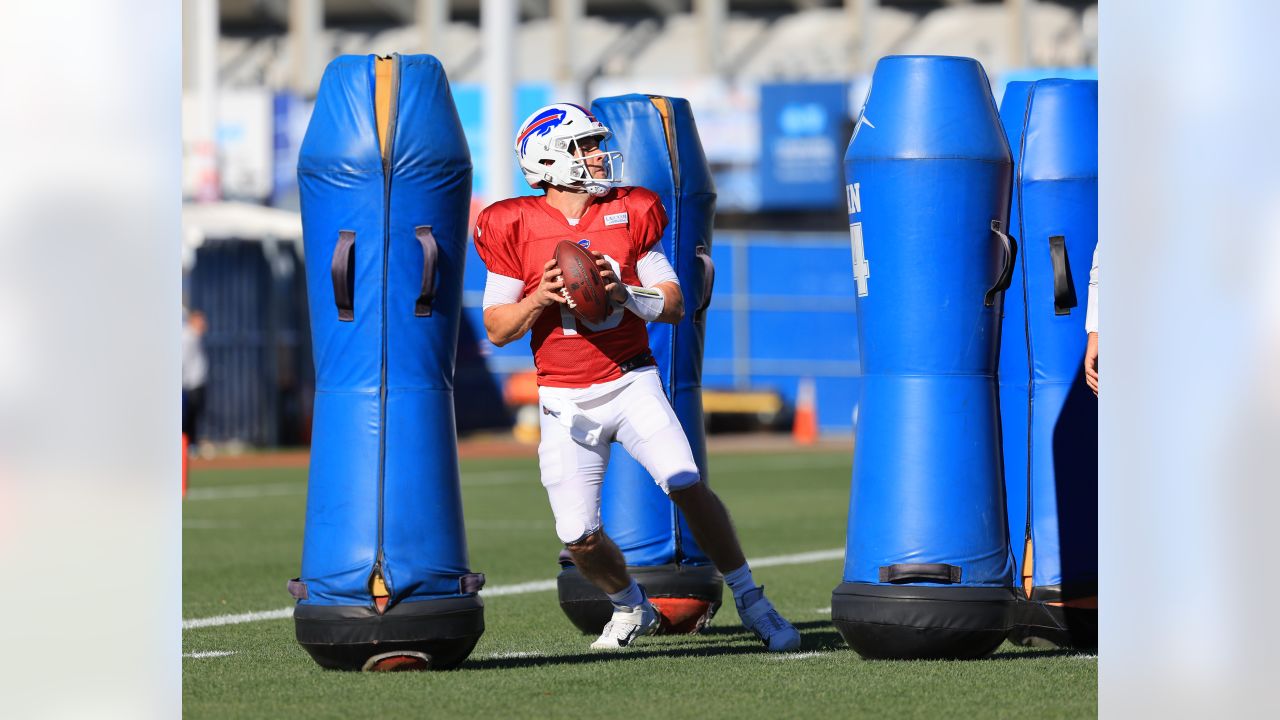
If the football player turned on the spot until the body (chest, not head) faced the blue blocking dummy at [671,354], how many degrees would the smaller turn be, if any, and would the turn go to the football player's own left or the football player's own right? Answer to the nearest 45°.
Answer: approximately 180°

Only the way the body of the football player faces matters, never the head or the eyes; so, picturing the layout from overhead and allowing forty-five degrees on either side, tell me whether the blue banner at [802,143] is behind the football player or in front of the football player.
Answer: behind

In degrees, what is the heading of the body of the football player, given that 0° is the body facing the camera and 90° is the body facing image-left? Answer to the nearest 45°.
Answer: approximately 0°

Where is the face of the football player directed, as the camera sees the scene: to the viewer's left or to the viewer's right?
to the viewer's right

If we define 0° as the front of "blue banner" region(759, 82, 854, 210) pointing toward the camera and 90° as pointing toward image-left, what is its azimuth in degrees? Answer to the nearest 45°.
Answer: approximately 0°

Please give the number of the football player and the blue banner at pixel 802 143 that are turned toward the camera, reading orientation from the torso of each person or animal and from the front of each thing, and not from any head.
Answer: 2

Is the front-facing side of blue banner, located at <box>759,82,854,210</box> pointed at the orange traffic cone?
yes

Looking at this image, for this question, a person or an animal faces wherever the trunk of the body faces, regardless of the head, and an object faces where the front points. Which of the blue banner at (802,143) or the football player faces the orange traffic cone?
the blue banner
